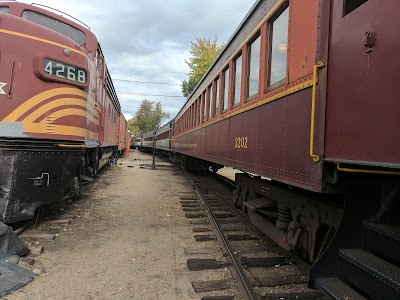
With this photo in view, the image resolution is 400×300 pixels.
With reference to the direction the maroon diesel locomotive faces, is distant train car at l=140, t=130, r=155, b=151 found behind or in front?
behind

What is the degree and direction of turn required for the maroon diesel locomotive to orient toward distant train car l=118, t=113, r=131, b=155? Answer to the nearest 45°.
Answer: approximately 135° to its right

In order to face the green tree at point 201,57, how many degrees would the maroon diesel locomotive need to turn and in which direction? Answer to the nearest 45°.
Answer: approximately 180°

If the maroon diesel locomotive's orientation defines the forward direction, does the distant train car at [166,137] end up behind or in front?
behind

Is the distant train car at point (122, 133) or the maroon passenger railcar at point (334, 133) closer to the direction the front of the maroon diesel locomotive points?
the maroon passenger railcar

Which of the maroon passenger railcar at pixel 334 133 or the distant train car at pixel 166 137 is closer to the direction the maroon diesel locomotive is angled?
the maroon passenger railcar

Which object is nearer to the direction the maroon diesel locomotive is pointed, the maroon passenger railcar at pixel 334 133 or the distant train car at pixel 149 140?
the maroon passenger railcar
